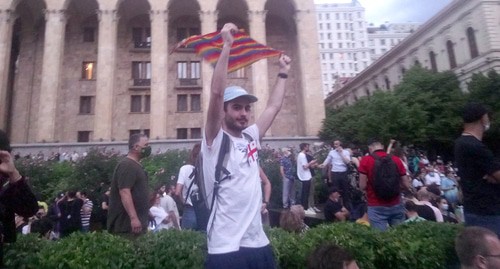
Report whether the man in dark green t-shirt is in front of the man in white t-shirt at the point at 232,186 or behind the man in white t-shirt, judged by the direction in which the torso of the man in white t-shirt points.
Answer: behind

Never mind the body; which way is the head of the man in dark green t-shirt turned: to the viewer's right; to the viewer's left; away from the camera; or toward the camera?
to the viewer's right

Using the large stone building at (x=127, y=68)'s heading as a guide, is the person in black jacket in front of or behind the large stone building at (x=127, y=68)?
in front

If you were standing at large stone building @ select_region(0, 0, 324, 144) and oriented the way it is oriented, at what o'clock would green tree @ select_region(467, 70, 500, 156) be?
The green tree is roughly at 10 o'clock from the large stone building.

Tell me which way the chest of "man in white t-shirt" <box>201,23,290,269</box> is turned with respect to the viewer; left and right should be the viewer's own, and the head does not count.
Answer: facing the viewer and to the right of the viewer

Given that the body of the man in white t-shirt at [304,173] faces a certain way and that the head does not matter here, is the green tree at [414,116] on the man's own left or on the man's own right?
on the man's own left
